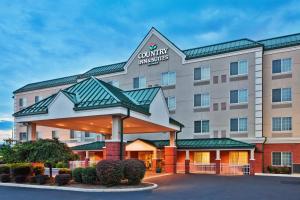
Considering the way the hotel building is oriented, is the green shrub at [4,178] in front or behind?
in front

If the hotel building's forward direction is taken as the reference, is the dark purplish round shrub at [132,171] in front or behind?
in front

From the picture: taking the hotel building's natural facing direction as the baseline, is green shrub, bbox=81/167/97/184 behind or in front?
in front

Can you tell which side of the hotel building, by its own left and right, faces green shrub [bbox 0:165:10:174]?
front

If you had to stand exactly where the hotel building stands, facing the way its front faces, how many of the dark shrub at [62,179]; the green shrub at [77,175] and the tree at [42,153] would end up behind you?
0

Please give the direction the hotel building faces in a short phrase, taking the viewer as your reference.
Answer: facing the viewer and to the left of the viewer
